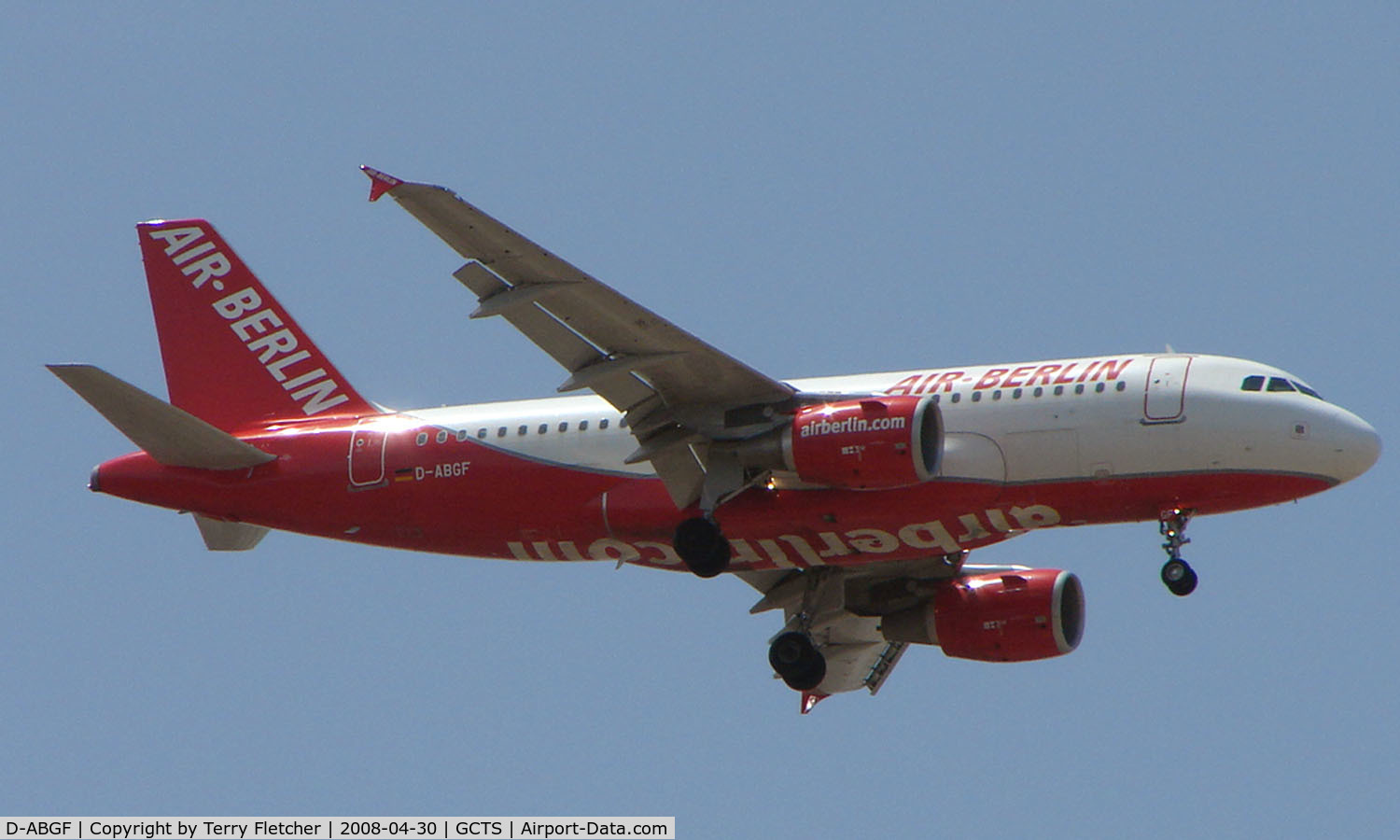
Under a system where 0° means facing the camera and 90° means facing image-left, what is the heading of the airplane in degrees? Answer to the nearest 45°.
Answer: approximately 270°
